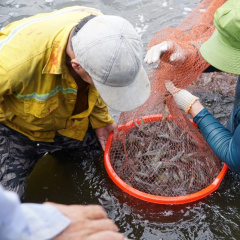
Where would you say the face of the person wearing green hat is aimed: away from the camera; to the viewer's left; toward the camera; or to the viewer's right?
to the viewer's left

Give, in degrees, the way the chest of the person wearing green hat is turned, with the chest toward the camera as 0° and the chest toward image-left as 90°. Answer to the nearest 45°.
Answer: approximately 90°
